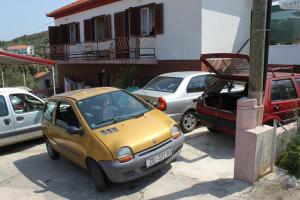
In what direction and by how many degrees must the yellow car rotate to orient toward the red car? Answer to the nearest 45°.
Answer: approximately 90° to its left

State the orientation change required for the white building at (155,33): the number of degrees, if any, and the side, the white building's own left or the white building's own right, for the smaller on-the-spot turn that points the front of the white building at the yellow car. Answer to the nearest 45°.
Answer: approximately 45° to the white building's own left

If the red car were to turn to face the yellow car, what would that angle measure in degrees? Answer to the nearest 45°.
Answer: approximately 180°

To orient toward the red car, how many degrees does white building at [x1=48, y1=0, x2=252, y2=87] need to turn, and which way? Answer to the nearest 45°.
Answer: approximately 45° to its left

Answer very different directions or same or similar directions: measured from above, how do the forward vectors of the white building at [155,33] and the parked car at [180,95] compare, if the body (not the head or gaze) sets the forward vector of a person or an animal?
very different directions

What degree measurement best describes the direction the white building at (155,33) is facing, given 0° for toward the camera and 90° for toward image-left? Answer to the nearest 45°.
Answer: approximately 45°

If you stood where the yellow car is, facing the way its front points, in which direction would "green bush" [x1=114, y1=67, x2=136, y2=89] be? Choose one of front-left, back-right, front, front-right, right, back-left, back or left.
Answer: back-left

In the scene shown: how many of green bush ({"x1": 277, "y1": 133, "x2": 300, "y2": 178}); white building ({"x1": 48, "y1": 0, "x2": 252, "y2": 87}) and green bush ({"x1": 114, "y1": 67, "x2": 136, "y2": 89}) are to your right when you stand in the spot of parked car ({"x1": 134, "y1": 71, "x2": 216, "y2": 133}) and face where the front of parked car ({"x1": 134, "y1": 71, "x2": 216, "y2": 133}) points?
1

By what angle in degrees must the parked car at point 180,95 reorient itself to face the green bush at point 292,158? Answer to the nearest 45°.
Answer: approximately 90° to its right

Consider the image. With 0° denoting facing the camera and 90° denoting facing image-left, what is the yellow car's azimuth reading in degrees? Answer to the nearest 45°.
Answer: approximately 315°
